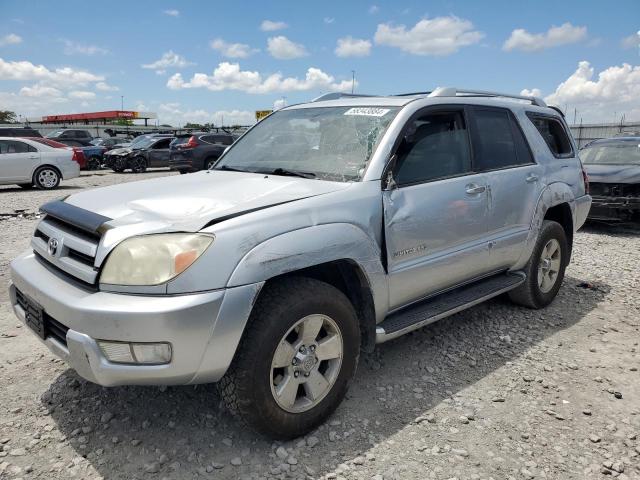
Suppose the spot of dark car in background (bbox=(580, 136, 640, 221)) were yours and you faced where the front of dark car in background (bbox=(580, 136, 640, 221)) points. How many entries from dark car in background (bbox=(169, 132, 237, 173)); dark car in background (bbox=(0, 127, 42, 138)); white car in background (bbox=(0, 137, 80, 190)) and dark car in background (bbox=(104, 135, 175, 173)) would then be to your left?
0

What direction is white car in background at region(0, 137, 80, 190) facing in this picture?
to the viewer's left

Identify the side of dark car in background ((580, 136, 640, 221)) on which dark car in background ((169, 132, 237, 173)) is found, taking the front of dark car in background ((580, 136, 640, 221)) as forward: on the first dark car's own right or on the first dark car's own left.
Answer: on the first dark car's own right

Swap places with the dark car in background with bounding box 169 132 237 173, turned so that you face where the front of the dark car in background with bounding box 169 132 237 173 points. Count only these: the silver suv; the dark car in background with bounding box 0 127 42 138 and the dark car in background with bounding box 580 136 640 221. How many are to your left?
1

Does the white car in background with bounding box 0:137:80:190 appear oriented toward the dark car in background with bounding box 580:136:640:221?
no

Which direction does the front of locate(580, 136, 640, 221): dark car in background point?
toward the camera

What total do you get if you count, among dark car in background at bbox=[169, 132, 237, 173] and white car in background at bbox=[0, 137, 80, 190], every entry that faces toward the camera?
0

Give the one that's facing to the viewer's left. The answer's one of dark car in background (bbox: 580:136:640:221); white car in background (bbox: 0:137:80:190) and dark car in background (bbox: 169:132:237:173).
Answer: the white car in background

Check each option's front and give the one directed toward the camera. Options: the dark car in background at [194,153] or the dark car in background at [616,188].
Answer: the dark car in background at [616,188]

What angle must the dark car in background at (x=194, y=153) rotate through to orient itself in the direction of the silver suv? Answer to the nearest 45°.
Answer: approximately 135° to its right

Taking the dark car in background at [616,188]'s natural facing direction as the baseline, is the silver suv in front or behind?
in front

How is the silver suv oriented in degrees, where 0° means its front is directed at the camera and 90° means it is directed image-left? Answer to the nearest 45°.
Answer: approximately 45°

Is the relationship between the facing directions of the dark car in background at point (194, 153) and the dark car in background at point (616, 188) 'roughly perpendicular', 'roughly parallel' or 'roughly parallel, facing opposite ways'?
roughly parallel, facing opposite ways

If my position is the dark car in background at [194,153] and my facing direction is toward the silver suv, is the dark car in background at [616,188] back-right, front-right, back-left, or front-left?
front-left

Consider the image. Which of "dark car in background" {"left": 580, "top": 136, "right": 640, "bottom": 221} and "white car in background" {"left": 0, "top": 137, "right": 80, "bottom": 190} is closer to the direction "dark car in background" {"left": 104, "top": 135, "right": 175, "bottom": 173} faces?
the white car in background

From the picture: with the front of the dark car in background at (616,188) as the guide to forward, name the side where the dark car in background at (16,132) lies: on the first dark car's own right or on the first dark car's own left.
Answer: on the first dark car's own right

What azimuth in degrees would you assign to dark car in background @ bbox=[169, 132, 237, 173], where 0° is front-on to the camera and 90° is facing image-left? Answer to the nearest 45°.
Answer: approximately 225°

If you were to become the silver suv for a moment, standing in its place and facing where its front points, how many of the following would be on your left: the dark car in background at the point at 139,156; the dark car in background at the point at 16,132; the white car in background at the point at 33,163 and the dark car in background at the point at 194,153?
0

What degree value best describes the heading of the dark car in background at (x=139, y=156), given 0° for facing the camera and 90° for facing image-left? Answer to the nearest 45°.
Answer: approximately 45°
